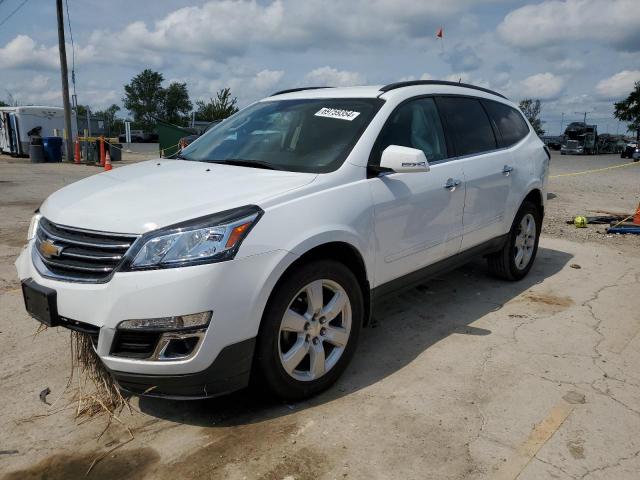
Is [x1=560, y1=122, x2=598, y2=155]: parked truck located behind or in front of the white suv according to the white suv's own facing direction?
behind

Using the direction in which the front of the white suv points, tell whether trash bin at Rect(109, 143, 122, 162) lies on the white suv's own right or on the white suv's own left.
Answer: on the white suv's own right

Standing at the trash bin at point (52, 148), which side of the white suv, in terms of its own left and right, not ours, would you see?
right

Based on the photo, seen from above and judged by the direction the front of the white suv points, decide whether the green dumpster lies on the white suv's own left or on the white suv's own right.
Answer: on the white suv's own right

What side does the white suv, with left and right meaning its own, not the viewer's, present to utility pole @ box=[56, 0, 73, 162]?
right

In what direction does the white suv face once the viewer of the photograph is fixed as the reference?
facing the viewer and to the left of the viewer

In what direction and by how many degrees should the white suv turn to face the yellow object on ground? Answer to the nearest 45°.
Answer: approximately 180°
